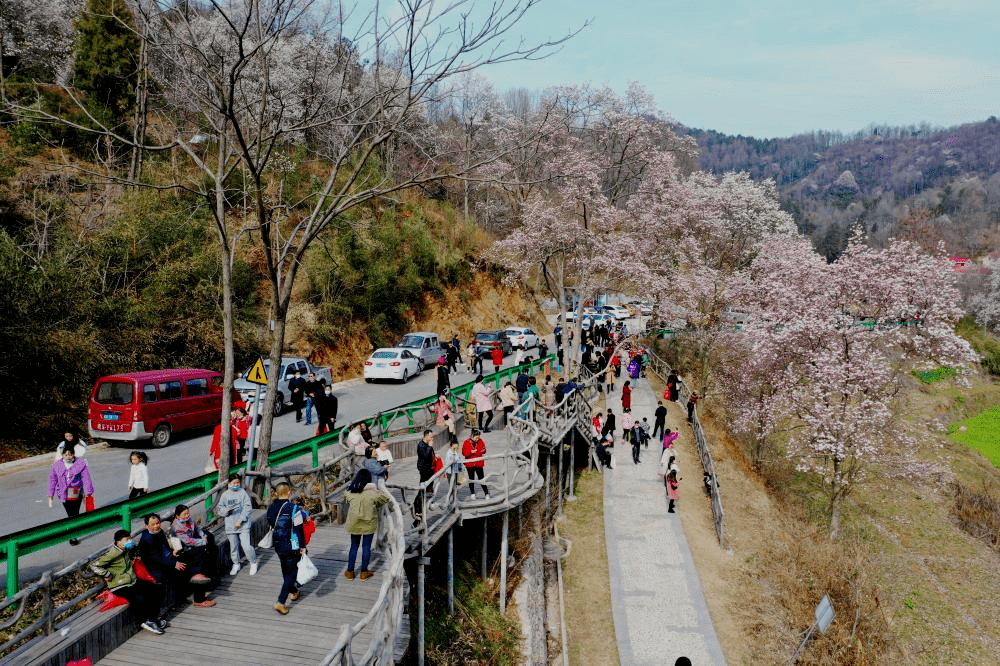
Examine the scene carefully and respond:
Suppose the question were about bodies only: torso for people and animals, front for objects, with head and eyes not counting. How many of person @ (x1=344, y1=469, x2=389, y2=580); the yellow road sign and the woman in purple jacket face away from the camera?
1

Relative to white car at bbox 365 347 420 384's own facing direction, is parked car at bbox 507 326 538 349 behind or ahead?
ahead

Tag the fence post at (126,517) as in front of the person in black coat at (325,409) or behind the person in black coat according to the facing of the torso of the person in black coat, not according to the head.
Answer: in front

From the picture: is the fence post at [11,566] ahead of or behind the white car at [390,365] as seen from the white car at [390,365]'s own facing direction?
behind

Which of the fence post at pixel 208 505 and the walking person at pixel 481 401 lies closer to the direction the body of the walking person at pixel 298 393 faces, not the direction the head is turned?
the fence post

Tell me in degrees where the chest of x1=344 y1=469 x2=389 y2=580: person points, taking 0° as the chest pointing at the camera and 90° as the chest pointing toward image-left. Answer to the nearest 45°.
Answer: approximately 180°

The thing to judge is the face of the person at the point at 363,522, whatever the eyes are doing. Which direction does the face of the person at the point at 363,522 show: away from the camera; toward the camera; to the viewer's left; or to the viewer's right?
away from the camera
